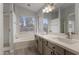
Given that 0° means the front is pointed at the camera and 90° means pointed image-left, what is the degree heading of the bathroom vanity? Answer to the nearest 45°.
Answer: approximately 45°

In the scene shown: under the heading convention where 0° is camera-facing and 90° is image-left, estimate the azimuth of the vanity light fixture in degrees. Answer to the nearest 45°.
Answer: approximately 45°
